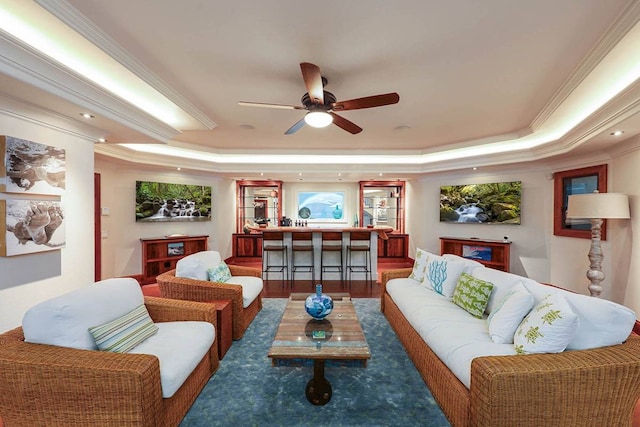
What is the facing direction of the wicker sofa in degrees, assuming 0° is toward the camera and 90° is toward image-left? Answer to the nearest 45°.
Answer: approximately 45°

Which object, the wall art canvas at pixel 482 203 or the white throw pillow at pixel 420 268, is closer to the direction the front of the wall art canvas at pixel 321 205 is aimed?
the white throw pillow

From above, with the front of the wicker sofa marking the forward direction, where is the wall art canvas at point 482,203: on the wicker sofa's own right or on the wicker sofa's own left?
on the wicker sofa's own right

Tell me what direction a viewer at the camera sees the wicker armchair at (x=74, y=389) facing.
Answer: facing the viewer and to the right of the viewer

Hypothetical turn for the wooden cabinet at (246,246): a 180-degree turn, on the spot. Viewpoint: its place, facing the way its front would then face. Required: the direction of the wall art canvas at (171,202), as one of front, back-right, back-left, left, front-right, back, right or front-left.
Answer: back-left

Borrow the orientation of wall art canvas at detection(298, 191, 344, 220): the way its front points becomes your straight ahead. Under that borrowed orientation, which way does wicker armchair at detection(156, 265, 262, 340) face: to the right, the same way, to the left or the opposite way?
to the left

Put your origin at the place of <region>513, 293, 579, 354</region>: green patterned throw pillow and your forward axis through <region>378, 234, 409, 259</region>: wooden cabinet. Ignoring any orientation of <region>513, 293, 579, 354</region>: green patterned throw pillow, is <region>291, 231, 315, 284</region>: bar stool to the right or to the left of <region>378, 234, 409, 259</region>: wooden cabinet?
left

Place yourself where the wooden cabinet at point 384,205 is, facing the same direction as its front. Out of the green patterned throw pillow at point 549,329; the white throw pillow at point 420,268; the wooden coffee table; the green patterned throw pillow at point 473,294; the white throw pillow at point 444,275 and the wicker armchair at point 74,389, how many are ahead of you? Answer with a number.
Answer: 6

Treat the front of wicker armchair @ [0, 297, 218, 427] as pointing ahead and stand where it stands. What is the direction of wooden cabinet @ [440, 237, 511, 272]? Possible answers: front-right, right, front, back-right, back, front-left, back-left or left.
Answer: front-left

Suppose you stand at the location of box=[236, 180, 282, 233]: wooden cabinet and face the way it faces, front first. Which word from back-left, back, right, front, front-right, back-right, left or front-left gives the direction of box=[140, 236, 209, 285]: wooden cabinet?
front-right

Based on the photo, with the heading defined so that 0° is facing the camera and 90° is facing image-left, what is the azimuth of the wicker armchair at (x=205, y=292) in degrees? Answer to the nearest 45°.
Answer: approximately 315°

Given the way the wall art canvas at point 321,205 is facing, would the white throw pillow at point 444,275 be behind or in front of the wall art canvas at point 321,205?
in front

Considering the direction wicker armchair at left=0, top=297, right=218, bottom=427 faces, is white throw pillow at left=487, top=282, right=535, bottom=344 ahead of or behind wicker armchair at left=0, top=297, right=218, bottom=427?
ahead

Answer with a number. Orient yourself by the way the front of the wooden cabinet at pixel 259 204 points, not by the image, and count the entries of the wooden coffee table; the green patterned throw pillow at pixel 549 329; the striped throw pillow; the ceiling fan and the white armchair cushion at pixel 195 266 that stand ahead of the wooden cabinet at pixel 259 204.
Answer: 5
